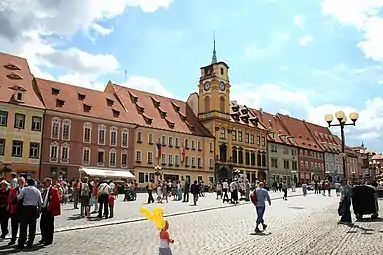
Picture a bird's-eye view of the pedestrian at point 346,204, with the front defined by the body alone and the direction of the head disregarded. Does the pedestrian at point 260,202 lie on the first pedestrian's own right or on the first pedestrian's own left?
on the first pedestrian's own left

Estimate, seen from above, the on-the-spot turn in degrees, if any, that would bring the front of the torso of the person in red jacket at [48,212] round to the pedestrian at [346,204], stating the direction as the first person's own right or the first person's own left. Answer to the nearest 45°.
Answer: approximately 135° to the first person's own left
